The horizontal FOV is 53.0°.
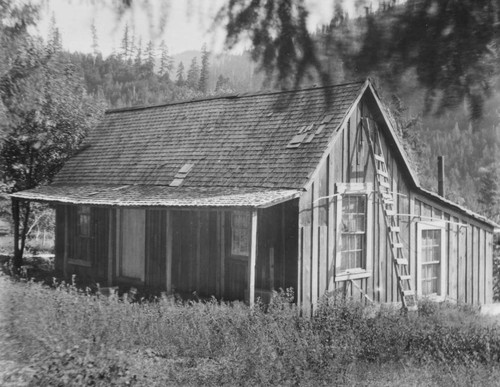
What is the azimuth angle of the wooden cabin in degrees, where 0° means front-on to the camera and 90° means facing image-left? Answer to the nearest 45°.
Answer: approximately 45°

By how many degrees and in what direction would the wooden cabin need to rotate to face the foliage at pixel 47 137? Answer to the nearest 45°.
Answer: approximately 90° to its right
